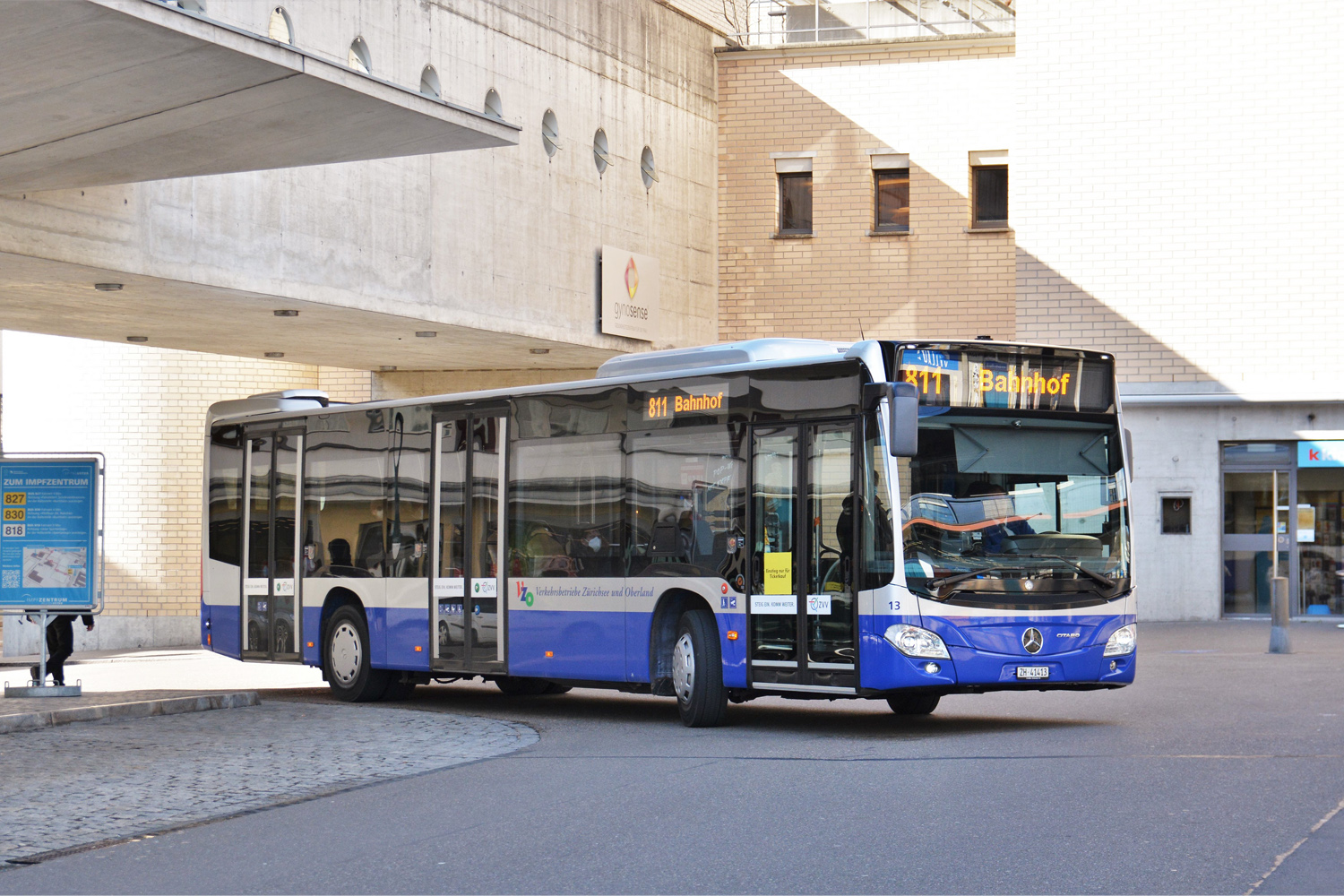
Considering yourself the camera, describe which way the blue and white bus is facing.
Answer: facing the viewer and to the right of the viewer

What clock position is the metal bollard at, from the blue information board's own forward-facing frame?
The metal bollard is roughly at 9 o'clock from the blue information board.

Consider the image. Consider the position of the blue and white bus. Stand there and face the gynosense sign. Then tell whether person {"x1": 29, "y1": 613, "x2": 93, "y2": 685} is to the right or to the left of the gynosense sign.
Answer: left

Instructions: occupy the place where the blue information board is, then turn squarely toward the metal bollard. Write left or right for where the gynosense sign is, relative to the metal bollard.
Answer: left

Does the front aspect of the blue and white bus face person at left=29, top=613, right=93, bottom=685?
no

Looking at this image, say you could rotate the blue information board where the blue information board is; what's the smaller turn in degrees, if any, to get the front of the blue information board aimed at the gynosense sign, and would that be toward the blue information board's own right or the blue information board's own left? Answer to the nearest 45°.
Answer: approximately 135° to the blue information board's own left

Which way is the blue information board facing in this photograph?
toward the camera

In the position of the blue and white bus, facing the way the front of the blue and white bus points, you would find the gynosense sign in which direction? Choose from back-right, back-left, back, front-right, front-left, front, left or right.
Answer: back-left

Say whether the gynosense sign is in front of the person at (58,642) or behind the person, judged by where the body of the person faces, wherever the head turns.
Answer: in front

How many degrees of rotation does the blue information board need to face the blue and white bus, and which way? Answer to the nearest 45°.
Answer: approximately 45° to its left

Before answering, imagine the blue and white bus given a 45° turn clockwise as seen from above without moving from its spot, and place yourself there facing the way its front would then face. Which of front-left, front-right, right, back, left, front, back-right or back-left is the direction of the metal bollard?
back-left

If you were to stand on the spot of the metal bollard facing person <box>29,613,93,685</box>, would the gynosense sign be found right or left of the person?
right

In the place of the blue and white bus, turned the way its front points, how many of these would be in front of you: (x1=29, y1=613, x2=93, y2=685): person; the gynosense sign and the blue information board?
0

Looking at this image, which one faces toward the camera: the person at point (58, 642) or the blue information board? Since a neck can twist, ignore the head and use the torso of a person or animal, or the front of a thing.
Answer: the blue information board
